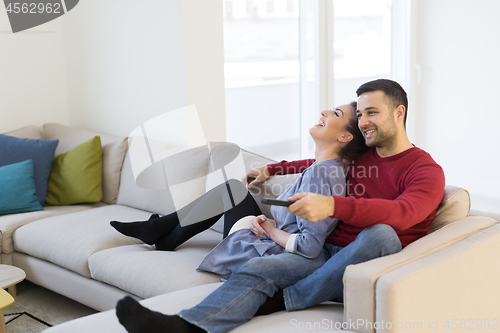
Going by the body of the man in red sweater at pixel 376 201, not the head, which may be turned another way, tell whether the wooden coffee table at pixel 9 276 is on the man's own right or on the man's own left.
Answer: on the man's own right

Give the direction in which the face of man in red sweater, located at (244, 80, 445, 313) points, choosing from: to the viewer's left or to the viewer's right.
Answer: to the viewer's left
